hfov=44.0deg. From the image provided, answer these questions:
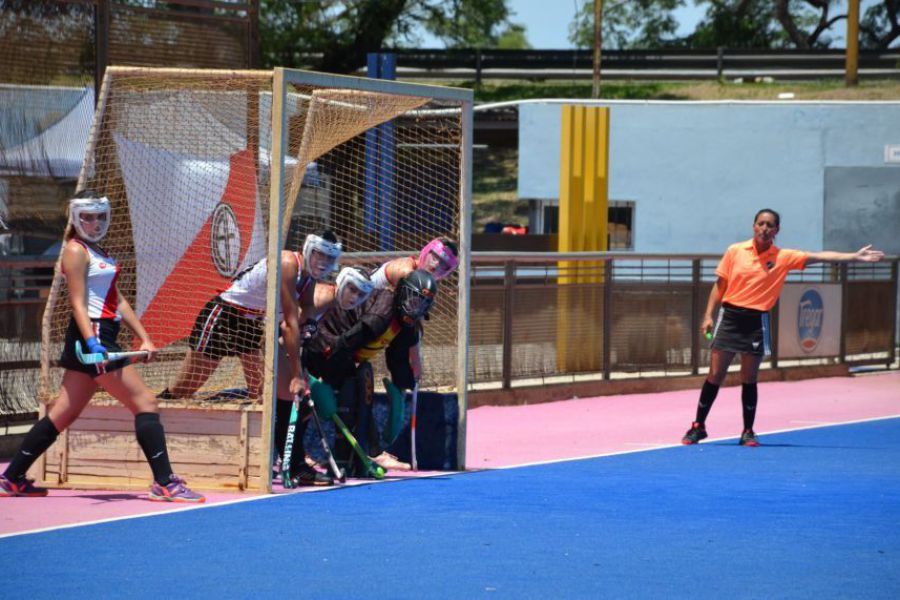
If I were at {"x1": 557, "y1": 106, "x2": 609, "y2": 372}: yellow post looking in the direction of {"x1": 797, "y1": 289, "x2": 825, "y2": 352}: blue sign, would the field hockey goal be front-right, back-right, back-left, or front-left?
back-right

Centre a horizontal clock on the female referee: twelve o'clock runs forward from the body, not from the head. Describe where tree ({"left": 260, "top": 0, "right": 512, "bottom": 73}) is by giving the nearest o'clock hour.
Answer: The tree is roughly at 5 o'clock from the female referee.

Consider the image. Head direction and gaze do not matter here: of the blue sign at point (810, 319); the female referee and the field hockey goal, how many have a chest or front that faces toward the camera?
2

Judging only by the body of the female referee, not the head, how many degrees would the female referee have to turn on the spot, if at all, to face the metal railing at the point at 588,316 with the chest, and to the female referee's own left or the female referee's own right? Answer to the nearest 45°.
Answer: approximately 135° to the female referee's own right

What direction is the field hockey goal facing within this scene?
to the viewer's right

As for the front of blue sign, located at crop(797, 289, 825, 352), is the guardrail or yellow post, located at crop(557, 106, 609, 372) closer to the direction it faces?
the yellow post

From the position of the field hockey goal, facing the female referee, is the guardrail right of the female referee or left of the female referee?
left

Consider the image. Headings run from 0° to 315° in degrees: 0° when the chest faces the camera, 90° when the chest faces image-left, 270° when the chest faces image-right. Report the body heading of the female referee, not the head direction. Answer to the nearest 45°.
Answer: approximately 0°
